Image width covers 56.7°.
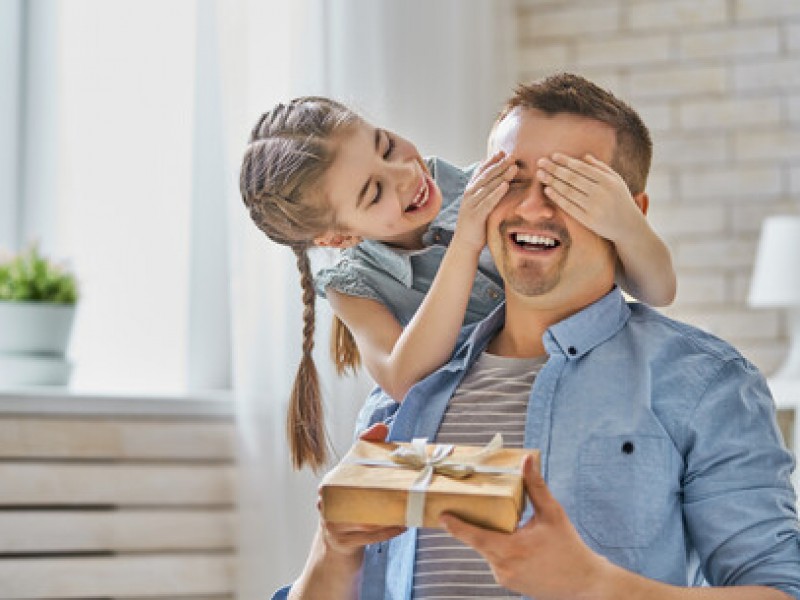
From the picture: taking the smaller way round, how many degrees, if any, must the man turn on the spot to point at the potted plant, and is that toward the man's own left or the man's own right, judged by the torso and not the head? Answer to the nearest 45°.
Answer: approximately 90° to the man's own right

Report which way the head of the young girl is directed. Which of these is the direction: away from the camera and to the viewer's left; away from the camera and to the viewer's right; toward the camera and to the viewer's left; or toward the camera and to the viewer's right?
toward the camera and to the viewer's right

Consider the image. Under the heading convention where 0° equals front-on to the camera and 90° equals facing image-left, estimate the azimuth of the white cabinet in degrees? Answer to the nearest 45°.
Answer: approximately 0°
